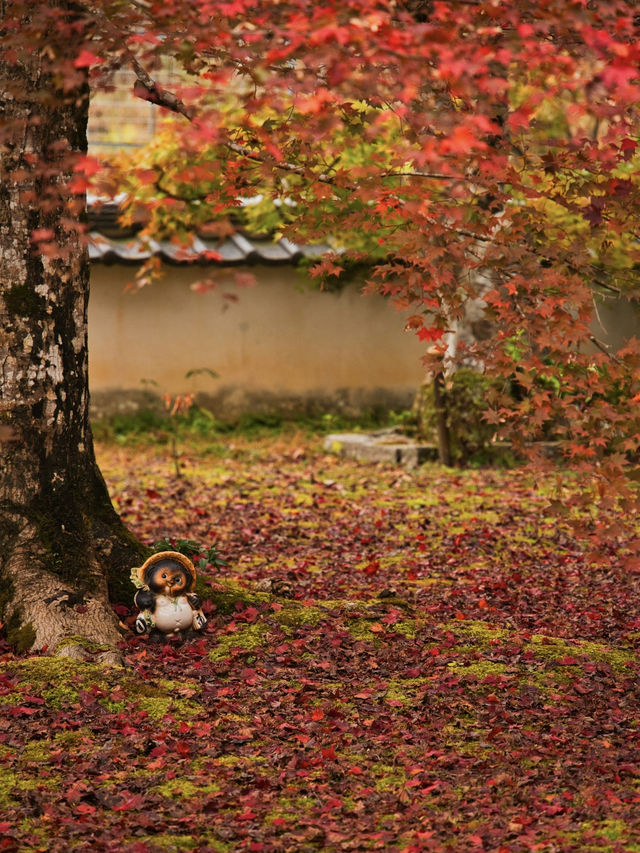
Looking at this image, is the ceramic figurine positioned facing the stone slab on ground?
no

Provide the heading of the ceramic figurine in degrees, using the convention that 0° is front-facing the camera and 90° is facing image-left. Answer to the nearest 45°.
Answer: approximately 0°
